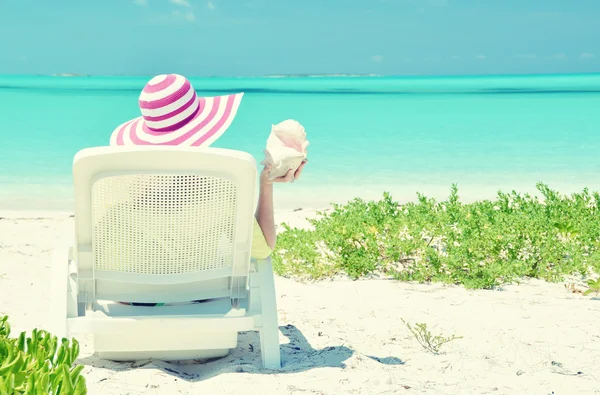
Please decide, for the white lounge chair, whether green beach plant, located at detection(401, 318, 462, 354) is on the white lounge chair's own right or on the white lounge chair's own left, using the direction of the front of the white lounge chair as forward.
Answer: on the white lounge chair's own right

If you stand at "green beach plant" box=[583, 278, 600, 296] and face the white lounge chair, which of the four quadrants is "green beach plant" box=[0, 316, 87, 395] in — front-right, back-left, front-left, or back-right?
front-left

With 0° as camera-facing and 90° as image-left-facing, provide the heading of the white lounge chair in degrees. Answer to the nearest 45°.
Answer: approximately 180°

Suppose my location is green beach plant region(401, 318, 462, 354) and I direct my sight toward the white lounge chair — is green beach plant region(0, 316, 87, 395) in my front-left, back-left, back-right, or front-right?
front-left

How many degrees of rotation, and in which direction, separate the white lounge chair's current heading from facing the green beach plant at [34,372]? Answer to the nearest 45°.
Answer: approximately 180°

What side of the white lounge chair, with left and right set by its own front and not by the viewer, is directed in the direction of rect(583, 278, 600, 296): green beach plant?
right

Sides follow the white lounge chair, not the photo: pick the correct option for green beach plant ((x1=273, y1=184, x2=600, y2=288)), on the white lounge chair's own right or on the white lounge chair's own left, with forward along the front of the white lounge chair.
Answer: on the white lounge chair's own right
